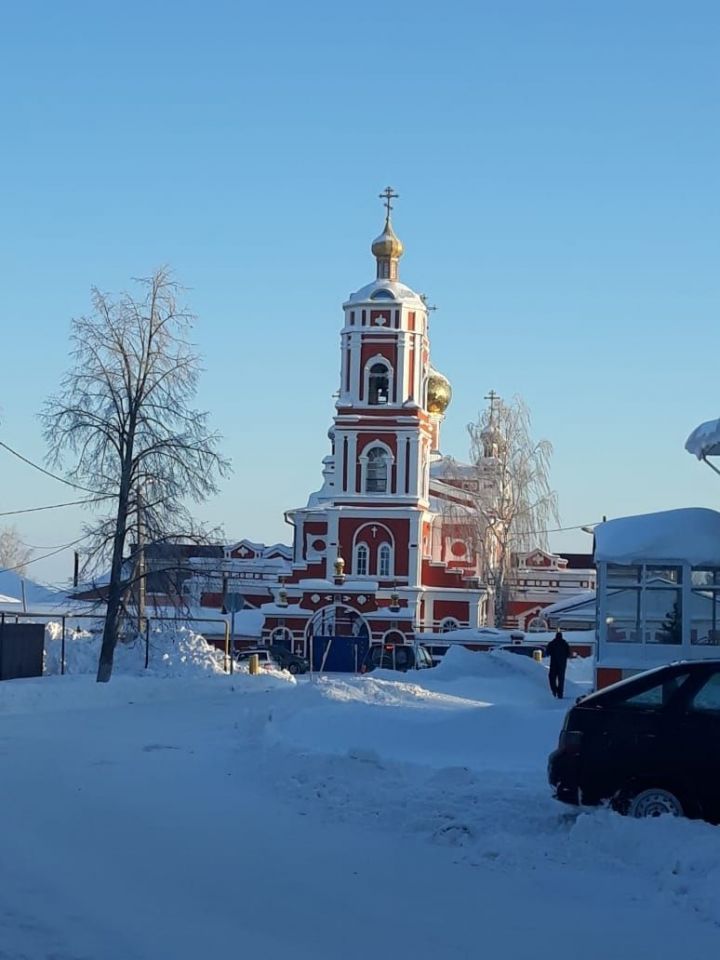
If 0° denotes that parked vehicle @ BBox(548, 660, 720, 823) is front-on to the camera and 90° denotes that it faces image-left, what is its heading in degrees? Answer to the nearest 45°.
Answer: approximately 270°

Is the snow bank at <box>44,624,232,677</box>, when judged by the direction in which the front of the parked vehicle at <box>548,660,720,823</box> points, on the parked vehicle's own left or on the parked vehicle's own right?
on the parked vehicle's own left

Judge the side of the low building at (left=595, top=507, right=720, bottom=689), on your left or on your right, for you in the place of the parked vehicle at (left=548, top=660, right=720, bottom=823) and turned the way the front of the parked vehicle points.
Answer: on your left

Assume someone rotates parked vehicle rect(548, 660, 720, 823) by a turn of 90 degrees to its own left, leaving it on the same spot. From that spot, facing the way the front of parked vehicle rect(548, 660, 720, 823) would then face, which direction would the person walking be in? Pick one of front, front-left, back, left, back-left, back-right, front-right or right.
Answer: front

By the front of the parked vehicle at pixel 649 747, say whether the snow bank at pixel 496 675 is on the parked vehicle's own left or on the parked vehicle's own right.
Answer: on the parked vehicle's own left
